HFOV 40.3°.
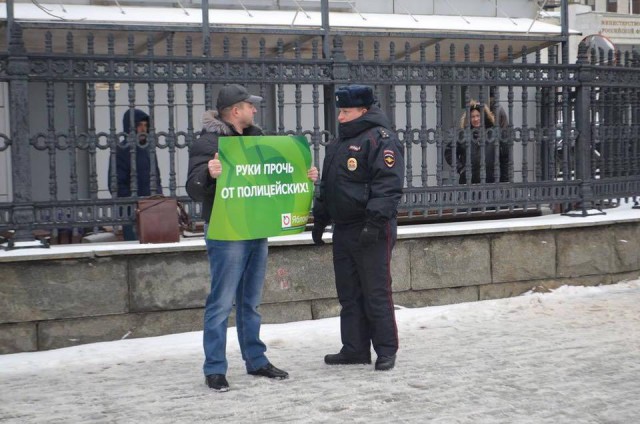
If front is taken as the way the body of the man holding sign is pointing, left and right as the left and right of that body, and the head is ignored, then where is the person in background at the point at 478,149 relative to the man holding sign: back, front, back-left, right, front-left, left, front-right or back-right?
left

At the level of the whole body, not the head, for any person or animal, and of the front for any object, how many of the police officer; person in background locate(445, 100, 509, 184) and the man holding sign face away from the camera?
0

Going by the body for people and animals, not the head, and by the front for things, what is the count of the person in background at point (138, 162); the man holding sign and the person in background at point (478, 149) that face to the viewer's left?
0

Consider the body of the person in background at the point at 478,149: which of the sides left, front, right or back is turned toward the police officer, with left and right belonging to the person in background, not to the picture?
front

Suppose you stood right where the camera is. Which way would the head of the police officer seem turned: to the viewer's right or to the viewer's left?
to the viewer's left

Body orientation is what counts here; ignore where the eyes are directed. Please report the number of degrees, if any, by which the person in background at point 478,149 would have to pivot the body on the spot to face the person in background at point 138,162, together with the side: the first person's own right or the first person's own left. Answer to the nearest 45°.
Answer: approximately 45° to the first person's own right

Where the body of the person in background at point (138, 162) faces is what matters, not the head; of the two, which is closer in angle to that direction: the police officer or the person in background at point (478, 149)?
the police officer

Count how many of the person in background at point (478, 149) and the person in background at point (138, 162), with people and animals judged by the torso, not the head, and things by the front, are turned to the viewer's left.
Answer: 0

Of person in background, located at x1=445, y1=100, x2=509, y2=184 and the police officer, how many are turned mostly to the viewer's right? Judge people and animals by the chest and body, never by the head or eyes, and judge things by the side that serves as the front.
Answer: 0

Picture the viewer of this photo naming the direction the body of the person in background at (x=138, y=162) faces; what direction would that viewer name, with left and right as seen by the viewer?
facing the viewer and to the right of the viewer

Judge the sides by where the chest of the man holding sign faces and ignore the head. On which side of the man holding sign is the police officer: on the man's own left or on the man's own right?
on the man's own left

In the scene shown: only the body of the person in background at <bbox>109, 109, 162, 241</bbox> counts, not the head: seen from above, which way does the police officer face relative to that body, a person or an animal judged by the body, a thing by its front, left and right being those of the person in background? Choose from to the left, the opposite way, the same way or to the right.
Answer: to the right

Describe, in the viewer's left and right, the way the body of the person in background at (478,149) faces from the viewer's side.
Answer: facing the viewer

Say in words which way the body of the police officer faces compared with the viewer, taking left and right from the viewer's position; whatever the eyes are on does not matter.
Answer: facing the viewer and to the left of the viewer

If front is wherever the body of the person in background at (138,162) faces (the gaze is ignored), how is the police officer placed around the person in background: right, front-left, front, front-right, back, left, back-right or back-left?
front

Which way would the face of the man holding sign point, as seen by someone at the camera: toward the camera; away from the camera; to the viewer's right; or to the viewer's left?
to the viewer's right
